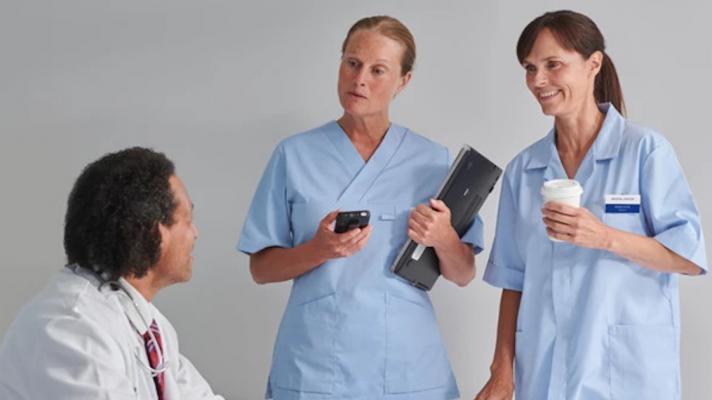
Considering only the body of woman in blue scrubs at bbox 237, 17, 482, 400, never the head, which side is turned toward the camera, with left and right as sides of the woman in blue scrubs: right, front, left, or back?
front

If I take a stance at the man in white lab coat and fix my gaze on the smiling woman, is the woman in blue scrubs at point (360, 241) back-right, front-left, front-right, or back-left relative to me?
front-left

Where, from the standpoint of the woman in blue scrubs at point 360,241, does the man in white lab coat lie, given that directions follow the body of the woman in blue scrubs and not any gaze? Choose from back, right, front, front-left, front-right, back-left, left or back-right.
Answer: front-right

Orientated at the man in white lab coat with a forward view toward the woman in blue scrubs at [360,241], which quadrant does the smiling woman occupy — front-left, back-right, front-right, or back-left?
front-right

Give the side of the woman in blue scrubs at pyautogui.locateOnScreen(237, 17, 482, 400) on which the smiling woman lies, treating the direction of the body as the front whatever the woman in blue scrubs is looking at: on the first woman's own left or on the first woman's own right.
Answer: on the first woman's own left

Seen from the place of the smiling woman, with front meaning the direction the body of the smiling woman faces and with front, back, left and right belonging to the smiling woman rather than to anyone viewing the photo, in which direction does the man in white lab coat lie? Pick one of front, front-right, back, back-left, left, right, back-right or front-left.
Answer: front

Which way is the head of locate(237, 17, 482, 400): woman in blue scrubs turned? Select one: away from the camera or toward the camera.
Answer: toward the camera

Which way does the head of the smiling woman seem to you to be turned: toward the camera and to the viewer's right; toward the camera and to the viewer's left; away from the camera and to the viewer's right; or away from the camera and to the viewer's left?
toward the camera and to the viewer's left

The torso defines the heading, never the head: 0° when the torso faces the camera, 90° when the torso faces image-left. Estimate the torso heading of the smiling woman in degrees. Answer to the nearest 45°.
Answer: approximately 45°

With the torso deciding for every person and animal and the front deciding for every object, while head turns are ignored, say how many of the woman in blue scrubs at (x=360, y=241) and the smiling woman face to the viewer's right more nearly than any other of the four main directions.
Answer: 0
